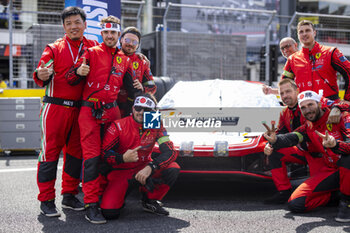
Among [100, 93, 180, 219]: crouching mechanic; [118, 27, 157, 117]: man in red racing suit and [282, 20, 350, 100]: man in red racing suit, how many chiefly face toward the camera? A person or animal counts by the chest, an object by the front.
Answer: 3

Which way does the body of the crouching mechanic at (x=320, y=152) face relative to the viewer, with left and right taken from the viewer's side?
facing the viewer and to the left of the viewer

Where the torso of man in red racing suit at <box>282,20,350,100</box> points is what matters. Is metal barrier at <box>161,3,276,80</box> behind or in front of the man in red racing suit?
behind

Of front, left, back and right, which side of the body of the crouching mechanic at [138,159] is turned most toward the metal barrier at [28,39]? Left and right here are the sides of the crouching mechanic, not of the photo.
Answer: back

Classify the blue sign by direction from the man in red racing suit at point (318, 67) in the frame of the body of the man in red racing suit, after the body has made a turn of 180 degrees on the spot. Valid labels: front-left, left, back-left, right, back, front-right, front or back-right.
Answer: left

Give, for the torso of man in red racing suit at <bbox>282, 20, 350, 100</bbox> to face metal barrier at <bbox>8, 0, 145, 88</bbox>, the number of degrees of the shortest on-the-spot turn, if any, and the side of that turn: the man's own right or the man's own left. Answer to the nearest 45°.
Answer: approximately 135° to the man's own right

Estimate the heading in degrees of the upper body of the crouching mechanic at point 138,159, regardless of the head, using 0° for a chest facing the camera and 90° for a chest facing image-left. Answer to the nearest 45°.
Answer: approximately 0°

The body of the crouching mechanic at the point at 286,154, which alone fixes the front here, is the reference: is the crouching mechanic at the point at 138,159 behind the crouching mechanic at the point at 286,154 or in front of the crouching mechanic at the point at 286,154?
in front
